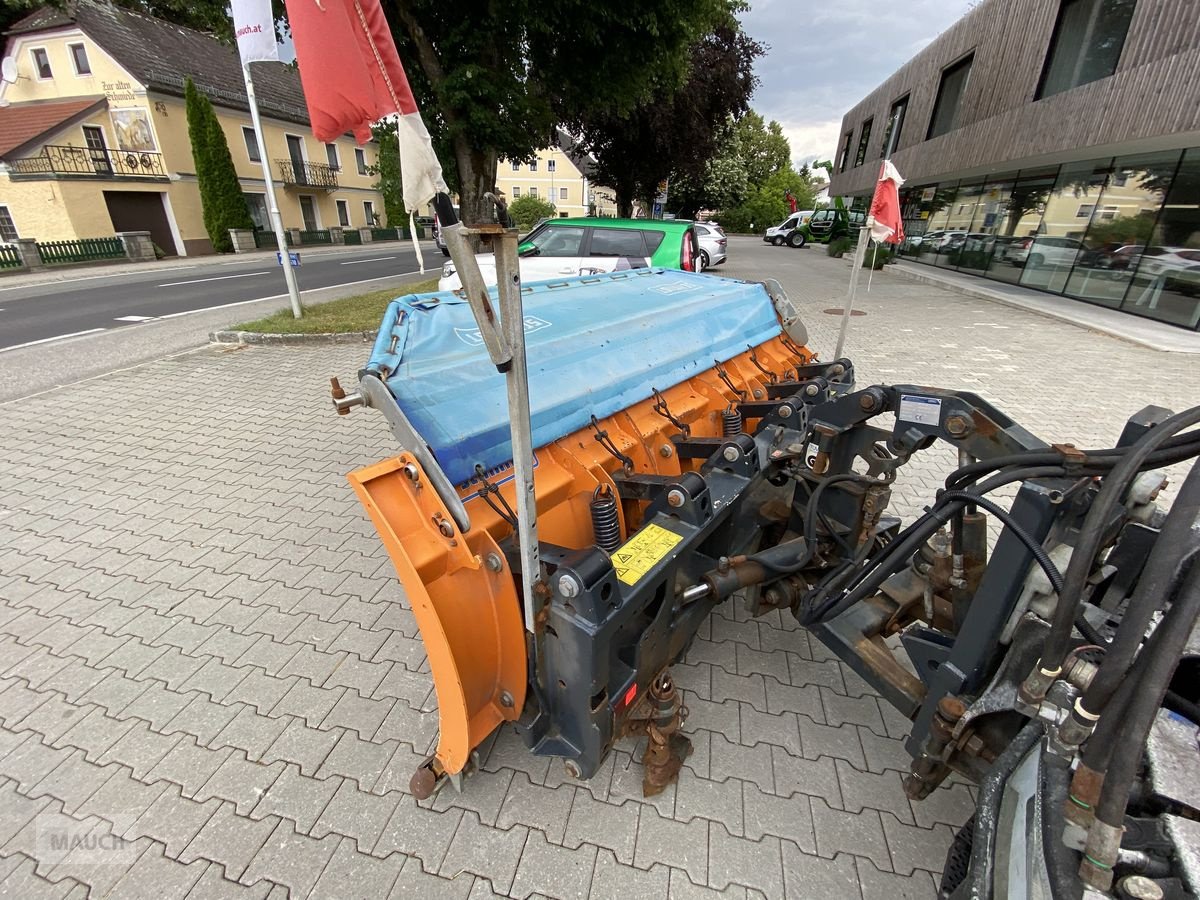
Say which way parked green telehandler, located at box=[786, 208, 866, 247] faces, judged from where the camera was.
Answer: facing the viewer and to the left of the viewer

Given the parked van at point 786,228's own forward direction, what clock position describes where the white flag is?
The white flag is roughly at 11 o'clock from the parked van.

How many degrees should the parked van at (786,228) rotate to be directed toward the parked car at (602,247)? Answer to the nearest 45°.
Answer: approximately 45° to its left

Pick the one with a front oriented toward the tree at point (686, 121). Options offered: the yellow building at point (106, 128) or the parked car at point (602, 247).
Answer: the yellow building

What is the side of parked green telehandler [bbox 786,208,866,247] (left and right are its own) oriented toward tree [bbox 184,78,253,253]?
front

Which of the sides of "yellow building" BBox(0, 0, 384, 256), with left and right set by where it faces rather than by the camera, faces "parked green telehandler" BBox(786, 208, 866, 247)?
front

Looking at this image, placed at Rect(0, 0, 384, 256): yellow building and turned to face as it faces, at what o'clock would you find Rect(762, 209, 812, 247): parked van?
The parked van is roughly at 11 o'clock from the yellow building.

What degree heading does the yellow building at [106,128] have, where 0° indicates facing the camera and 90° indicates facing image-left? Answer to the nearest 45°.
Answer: approximately 315°

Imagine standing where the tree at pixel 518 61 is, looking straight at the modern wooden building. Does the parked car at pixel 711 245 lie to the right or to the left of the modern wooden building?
left

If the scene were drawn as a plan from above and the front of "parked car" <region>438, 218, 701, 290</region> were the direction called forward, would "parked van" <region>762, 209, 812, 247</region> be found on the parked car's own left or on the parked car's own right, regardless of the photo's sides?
on the parked car's own right

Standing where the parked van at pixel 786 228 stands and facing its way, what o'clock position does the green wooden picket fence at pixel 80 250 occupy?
The green wooden picket fence is roughly at 12 o'clock from the parked van.

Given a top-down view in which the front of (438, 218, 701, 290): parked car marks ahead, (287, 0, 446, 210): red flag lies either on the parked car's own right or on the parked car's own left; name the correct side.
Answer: on the parked car's own left

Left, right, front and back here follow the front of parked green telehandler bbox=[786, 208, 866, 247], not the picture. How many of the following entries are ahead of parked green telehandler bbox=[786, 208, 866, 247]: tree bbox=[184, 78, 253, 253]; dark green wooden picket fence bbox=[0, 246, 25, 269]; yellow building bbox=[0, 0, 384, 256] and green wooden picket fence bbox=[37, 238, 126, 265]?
4

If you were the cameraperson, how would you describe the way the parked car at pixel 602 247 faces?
facing to the left of the viewer

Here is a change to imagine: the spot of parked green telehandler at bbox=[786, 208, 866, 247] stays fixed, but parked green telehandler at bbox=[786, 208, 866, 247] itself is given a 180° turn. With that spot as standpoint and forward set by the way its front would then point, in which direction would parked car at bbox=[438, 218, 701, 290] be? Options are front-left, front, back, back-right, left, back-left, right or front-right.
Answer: back-right

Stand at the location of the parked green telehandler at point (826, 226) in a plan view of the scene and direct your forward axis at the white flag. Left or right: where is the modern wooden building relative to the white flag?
left

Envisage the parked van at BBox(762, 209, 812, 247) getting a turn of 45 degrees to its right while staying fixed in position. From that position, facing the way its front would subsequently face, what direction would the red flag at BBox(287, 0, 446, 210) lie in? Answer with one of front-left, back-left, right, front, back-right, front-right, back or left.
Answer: left

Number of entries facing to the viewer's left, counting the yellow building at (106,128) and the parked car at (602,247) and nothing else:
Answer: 1

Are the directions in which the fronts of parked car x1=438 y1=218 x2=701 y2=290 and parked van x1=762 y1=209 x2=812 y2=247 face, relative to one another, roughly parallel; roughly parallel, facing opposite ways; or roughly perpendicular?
roughly parallel
